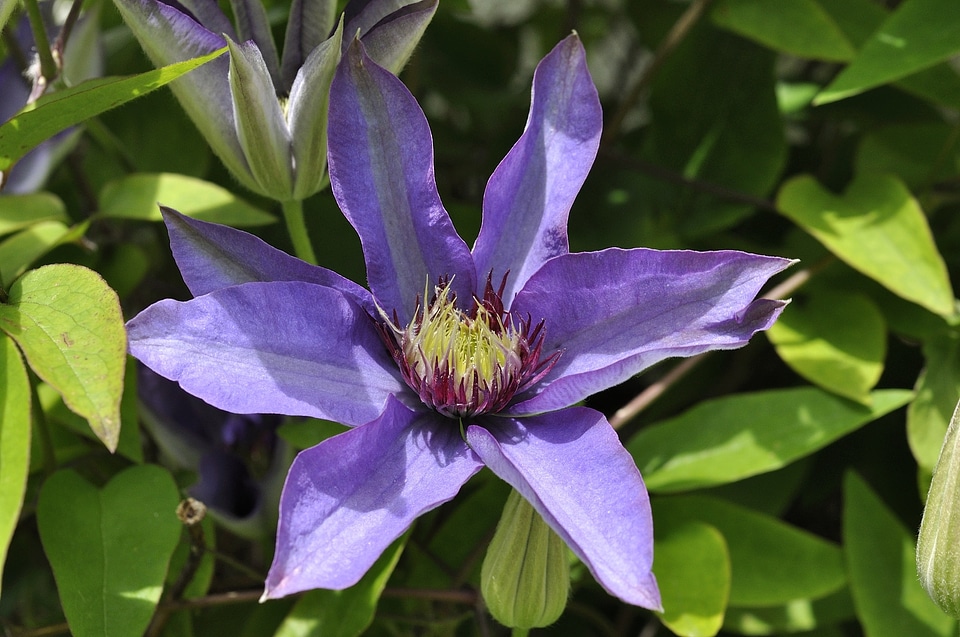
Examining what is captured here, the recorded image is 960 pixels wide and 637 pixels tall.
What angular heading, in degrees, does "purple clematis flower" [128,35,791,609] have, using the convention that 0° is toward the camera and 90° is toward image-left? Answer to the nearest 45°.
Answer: approximately 0°
